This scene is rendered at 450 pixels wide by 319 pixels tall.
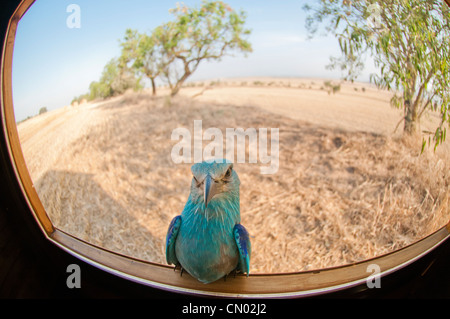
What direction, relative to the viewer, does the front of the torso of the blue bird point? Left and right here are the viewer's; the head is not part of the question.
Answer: facing the viewer

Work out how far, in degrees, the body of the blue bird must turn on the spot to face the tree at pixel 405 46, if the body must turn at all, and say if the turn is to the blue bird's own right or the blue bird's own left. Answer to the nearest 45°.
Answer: approximately 135° to the blue bird's own left

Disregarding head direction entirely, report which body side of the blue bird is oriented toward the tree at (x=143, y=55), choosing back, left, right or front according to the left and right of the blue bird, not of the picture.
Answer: back
